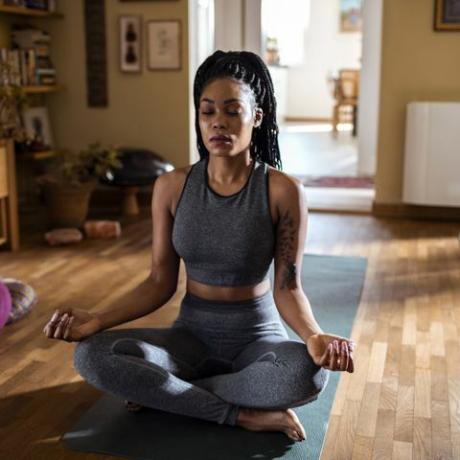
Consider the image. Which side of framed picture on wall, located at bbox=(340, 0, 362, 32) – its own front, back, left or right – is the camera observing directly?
front

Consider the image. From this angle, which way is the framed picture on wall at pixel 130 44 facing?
toward the camera

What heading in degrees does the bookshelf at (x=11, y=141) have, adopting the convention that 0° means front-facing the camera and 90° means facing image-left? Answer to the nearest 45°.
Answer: approximately 315°

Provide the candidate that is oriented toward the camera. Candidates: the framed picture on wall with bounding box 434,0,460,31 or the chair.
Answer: the framed picture on wall

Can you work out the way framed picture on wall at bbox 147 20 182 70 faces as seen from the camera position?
facing the viewer

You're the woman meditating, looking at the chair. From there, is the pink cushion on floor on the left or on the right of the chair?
left

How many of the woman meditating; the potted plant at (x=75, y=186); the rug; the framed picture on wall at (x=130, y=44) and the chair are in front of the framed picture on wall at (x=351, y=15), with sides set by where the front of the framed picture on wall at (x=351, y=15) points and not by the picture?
5

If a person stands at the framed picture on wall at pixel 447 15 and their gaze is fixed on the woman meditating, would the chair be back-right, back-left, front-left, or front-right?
back-right

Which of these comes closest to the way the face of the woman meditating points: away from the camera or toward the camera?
toward the camera

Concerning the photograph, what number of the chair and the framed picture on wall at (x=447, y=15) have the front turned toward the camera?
1

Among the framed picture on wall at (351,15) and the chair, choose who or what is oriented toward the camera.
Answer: the framed picture on wall
